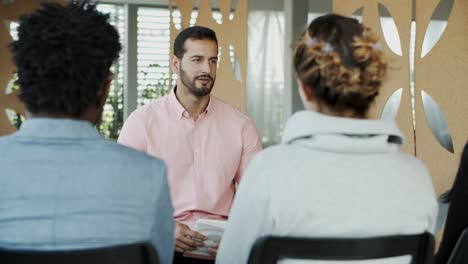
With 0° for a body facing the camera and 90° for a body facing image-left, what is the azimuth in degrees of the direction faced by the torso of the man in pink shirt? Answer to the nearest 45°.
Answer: approximately 0°

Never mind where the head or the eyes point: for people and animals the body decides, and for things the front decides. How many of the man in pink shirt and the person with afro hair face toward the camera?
1

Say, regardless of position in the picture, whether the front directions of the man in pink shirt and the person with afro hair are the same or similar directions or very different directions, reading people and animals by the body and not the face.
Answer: very different directions

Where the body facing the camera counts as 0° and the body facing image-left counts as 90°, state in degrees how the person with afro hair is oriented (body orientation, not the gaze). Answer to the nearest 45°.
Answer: approximately 180°

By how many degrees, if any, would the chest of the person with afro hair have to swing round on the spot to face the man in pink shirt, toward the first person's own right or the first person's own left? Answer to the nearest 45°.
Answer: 0° — they already face them

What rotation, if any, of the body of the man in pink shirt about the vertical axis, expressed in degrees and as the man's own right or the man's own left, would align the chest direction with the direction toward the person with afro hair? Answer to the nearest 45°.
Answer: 0° — they already face them
